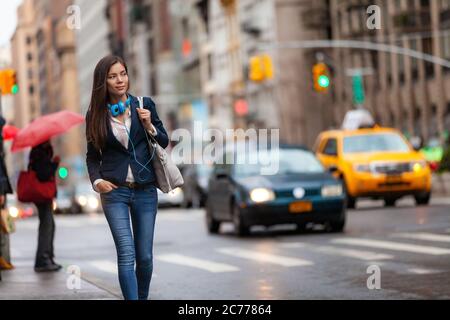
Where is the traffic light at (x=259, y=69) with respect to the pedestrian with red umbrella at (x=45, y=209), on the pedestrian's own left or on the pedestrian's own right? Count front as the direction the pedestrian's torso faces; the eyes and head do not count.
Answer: on the pedestrian's own left

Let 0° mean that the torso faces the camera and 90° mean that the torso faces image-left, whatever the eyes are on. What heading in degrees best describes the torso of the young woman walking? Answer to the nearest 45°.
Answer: approximately 0°

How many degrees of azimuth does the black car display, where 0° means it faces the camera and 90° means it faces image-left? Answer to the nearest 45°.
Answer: approximately 315°
